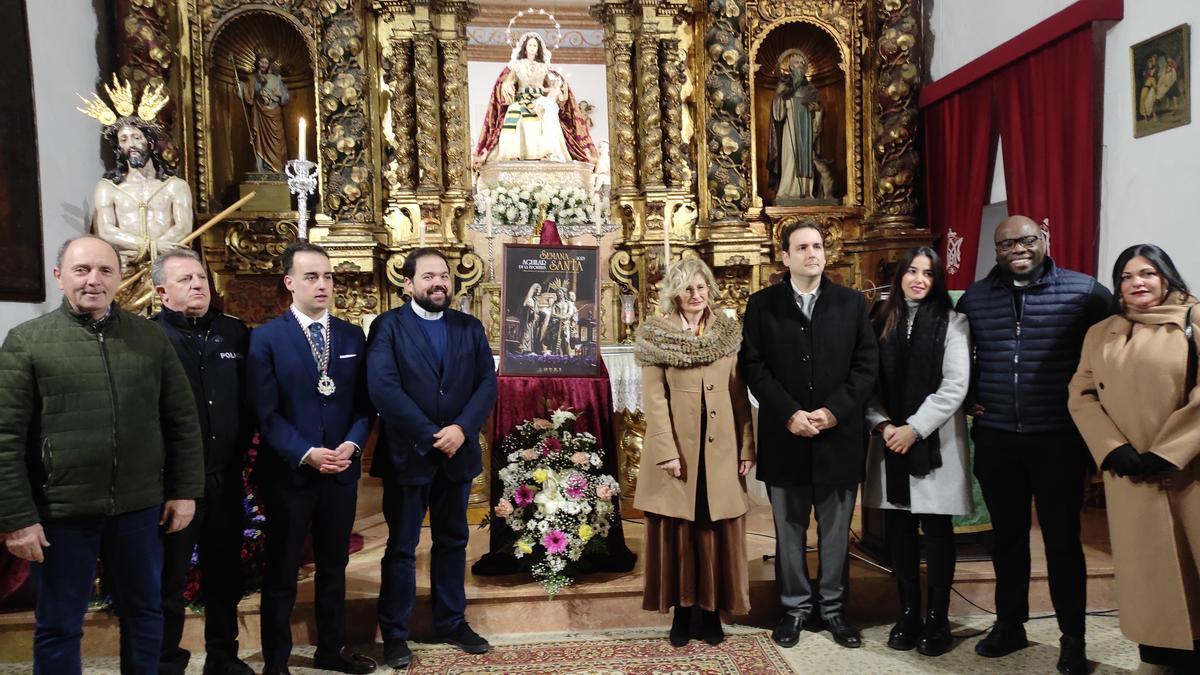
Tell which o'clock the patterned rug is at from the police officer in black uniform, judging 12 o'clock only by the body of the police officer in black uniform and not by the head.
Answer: The patterned rug is roughly at 11 o'clock from the police officer in black uniform.

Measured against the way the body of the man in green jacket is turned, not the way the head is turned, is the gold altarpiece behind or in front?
behind

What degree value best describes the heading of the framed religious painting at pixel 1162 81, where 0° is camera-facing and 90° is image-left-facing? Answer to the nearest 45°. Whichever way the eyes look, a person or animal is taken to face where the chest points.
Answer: approximately 45°

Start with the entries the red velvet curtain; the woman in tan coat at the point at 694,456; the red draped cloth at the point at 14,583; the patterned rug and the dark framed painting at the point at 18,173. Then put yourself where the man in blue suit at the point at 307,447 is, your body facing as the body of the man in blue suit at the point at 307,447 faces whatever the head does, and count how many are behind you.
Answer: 2

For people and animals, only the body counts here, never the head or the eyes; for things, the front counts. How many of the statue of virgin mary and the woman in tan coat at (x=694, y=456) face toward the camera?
2

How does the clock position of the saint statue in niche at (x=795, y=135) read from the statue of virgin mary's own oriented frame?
The saint statue in niche is roughly at 9 o'clock from the statue of virgin mary.
